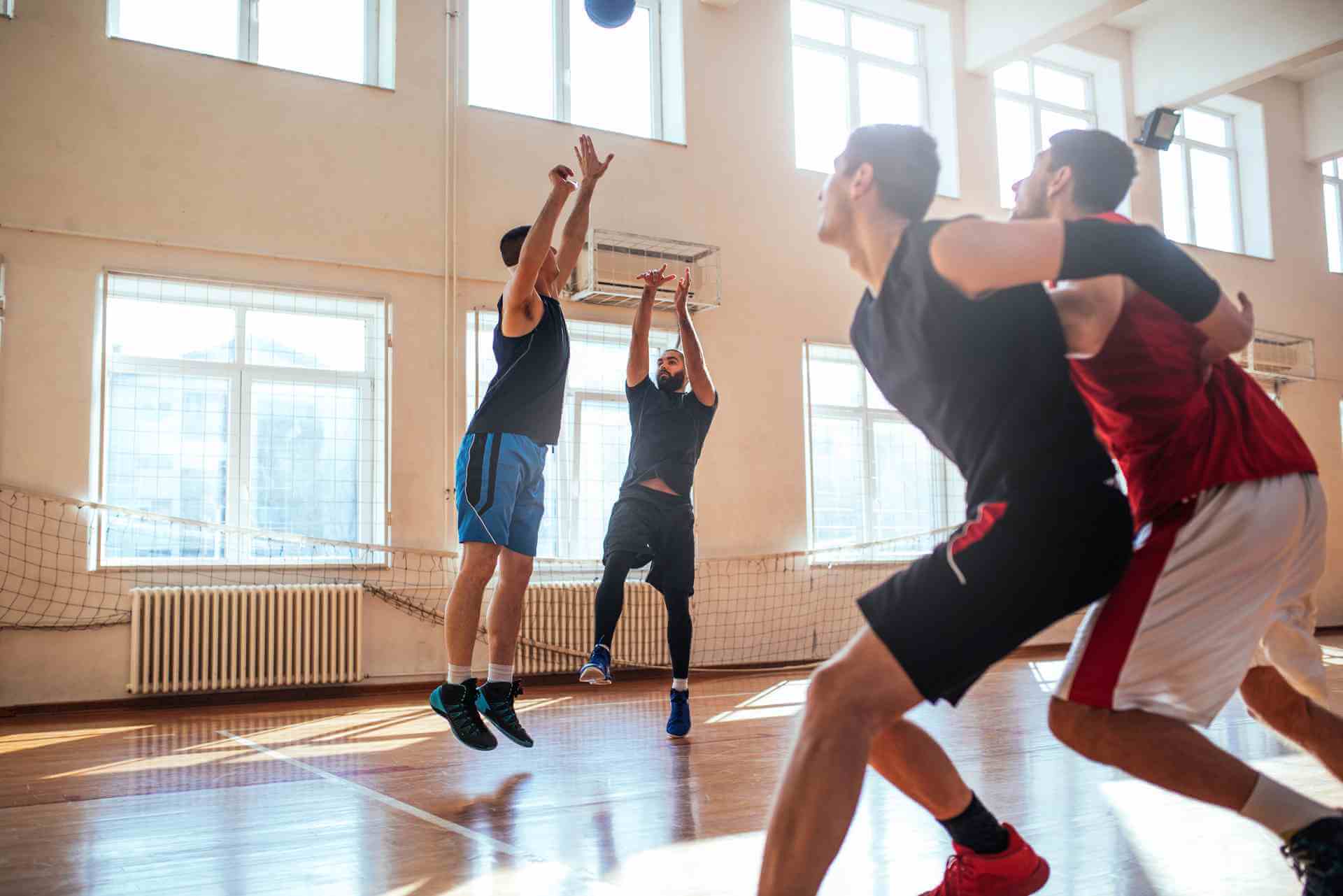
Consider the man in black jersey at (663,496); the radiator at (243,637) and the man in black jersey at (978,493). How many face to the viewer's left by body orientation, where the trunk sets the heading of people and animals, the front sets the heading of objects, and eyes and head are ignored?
1

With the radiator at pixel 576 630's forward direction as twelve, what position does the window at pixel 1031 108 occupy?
The window is roughly at 8 o'clock from the radiator.

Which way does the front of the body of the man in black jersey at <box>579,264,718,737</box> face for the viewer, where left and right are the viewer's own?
facing the viewer

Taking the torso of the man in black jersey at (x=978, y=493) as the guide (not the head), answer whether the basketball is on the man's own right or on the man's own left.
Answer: on the man's own right

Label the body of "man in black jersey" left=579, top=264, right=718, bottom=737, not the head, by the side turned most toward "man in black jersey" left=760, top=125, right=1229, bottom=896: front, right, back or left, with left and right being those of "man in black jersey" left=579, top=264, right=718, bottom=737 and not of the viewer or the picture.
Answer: front

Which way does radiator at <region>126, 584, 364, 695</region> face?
toward the camera

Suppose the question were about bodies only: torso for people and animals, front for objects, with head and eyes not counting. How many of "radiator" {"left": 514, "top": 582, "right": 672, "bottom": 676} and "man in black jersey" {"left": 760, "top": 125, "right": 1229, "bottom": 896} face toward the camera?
1

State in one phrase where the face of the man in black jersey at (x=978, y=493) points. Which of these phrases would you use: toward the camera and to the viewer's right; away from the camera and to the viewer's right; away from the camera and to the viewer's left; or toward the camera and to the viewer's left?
away from the camera and to the viewer's left

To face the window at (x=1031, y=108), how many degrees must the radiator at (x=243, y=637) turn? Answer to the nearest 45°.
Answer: approximately 90° to its left

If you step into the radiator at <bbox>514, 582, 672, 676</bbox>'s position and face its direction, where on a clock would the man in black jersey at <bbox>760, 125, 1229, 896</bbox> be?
The man in black jersey is roughly at 12 o'clock from the radiator.

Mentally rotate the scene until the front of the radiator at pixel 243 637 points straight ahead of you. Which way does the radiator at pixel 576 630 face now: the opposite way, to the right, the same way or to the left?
the same way

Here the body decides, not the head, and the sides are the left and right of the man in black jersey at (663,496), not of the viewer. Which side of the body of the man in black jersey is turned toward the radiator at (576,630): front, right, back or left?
back

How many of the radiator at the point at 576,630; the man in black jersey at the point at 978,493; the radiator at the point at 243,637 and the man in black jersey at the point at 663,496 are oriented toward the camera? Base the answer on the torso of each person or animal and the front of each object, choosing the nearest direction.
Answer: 3

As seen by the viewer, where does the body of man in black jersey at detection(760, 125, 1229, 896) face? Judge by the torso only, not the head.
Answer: to the viewer's left

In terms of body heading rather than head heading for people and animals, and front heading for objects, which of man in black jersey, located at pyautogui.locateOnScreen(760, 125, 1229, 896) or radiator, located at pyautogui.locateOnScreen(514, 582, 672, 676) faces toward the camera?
the radiator
